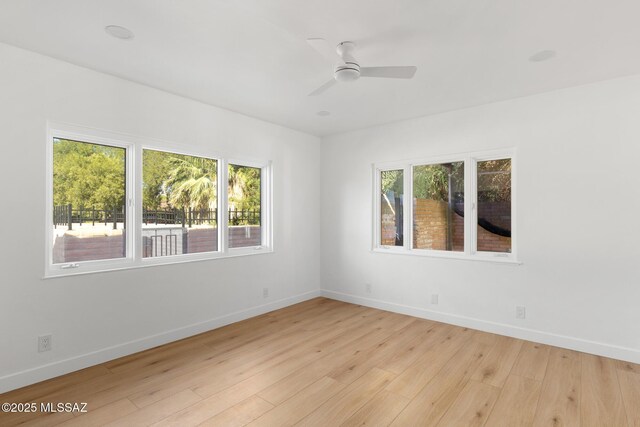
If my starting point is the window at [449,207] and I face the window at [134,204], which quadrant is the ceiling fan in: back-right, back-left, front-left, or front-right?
front-left

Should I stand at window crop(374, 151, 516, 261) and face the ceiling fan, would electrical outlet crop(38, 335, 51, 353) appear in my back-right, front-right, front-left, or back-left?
front-right

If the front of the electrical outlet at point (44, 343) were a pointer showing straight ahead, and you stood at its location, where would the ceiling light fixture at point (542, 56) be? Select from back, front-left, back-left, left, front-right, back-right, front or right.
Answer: front

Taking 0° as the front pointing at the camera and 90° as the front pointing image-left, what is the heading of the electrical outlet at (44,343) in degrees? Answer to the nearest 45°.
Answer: approximately 315°

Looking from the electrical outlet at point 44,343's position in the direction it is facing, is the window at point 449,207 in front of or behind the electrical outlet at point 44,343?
in front

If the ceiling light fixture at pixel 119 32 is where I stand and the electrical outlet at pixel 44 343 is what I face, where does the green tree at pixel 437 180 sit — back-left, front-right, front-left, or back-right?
back-right

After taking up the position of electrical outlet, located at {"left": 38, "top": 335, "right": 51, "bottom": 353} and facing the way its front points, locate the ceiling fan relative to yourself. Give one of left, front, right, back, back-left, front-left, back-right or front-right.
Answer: front
